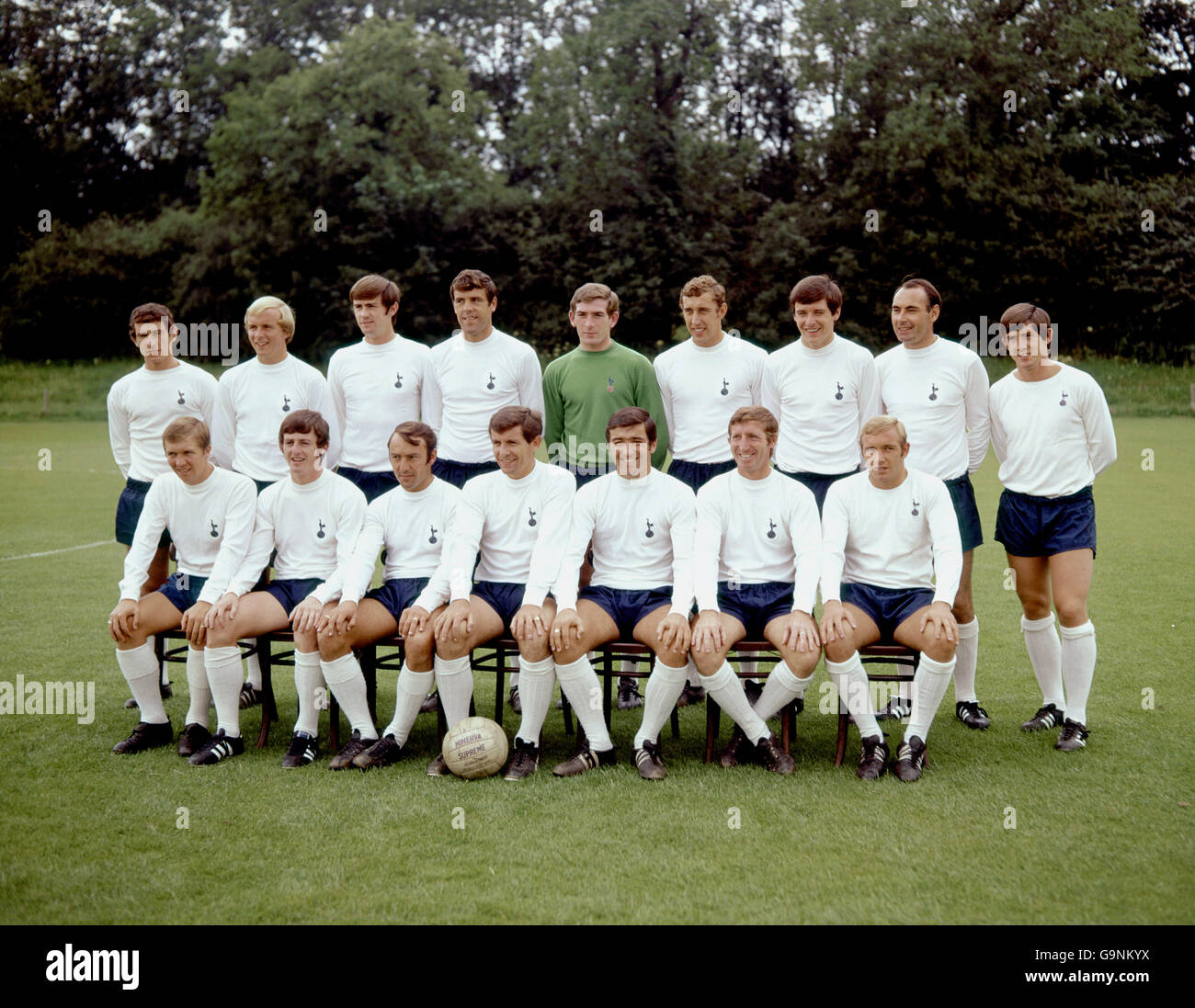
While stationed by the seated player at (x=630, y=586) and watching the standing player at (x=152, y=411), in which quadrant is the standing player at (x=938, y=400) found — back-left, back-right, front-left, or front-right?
back-right

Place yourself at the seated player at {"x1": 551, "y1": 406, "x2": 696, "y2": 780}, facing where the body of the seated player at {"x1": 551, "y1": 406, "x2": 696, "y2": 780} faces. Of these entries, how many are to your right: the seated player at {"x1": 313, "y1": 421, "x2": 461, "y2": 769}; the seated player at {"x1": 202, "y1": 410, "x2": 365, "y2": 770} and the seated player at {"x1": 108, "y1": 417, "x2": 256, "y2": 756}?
3

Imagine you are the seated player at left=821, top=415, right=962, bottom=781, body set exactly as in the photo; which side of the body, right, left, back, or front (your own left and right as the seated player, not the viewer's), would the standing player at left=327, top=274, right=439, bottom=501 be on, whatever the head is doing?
right

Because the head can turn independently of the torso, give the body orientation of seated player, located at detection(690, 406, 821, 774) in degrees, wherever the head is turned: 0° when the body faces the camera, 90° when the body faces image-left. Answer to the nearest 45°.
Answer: approximately 0°

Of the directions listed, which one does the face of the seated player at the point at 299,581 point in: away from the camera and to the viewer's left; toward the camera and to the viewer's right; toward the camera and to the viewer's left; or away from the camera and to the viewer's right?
toward the camera and to the viewer's left

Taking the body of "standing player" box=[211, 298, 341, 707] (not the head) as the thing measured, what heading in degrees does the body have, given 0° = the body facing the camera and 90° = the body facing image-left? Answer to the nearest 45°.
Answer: approximately 0°

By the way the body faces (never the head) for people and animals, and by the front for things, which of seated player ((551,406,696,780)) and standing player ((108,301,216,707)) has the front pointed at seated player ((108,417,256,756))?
the standing player

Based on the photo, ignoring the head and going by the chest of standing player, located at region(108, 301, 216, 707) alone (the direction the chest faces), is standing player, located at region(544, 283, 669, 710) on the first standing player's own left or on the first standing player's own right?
on the first standing player's own left

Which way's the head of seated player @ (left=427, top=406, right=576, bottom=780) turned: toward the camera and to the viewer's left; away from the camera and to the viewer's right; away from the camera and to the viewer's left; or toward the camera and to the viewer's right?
toward the camera and to the viewer's left

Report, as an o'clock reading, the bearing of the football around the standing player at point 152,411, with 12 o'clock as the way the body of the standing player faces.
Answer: The football is roughly at 11 o'clock from the standing player.
